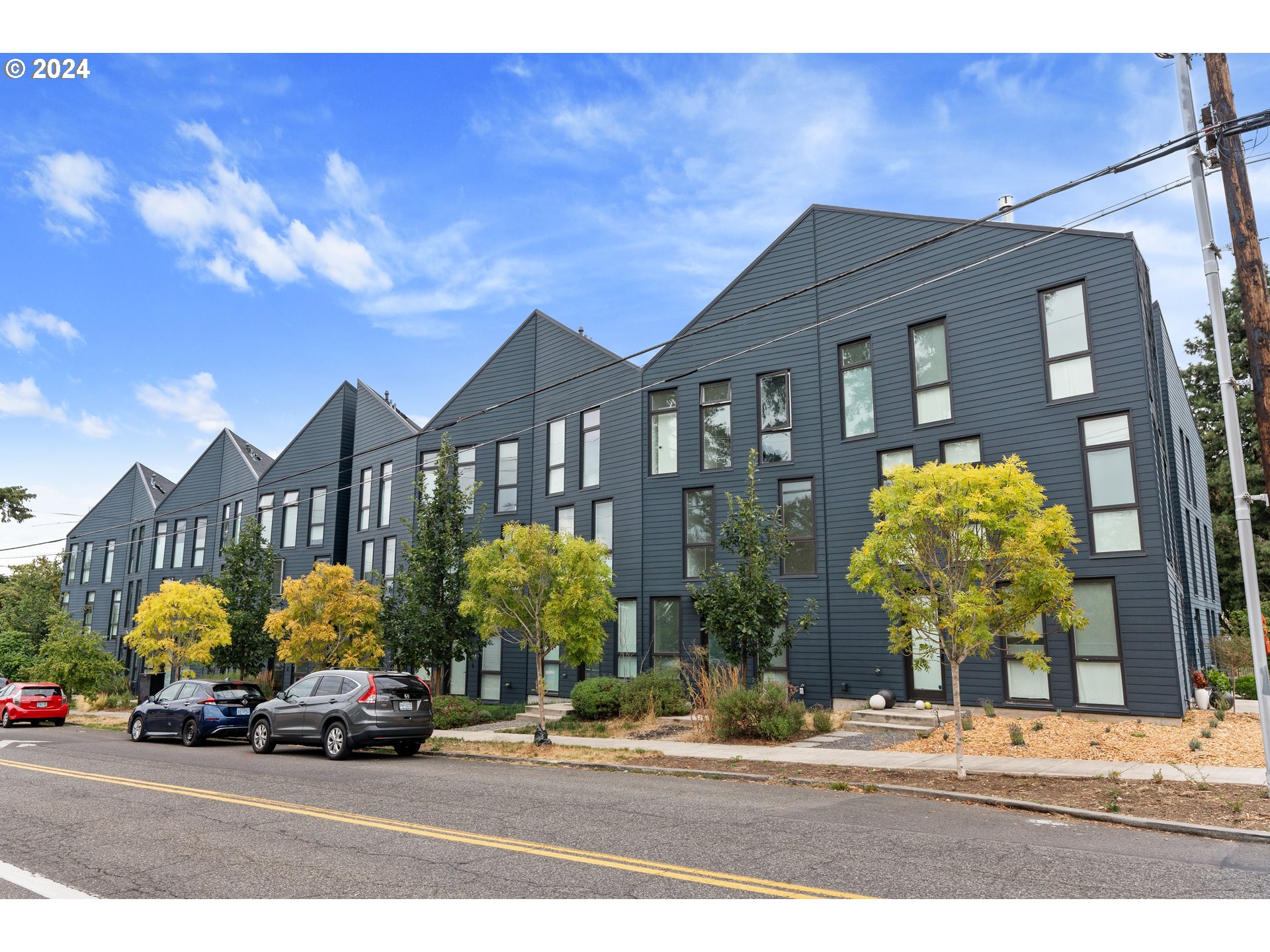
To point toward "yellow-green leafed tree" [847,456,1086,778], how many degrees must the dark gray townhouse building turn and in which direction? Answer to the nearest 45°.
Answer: approximately 45° to its left

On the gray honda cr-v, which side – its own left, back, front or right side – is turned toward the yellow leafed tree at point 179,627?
front

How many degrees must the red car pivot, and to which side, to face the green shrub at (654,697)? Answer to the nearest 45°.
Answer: approximately 180°

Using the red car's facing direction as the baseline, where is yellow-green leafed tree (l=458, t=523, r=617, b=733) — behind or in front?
behind

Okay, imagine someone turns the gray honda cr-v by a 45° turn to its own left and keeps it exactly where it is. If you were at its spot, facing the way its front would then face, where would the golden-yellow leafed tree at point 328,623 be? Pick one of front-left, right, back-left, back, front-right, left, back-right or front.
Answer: right

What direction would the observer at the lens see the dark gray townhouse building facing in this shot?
facing the viewer and to the left of the viewer

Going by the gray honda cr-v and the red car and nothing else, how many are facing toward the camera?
0

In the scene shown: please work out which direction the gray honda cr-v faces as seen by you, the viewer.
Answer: facing away from the viewer and to the left of the viewer

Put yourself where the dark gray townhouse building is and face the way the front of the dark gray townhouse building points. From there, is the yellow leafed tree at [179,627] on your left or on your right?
on your right

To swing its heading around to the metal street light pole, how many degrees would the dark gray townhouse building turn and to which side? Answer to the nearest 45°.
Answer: approximately 45° to its left

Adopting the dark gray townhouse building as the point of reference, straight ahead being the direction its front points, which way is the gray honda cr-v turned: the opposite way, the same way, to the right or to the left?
to the right

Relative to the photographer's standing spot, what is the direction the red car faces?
facing away from the viewer and to the left of the viewer

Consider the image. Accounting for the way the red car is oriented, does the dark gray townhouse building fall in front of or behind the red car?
behind
